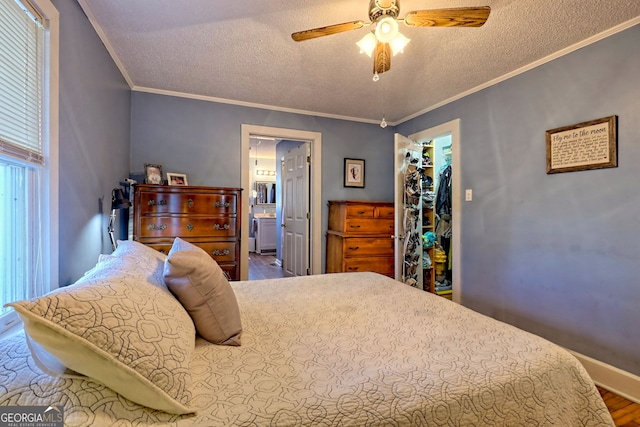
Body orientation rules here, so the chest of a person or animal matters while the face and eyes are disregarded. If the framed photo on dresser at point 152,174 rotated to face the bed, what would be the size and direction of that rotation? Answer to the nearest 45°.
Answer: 0° — it already faces it

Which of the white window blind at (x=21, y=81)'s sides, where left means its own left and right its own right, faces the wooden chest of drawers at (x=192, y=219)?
left

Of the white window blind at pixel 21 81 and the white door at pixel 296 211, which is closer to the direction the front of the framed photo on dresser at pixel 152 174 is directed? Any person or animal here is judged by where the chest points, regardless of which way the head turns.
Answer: the white window blind

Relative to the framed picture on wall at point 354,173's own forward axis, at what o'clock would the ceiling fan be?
The ceiling fan is roughly at 12 o'clock from the framed picture on wall.

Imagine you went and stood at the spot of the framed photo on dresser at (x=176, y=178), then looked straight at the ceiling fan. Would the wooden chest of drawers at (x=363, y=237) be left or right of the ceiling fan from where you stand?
left
